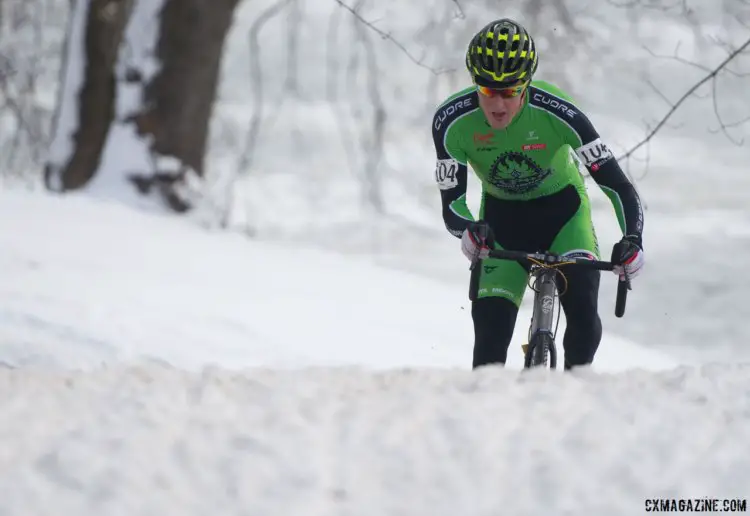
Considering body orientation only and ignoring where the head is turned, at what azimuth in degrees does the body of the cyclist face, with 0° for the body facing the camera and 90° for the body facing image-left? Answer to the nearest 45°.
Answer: approximately 0°
